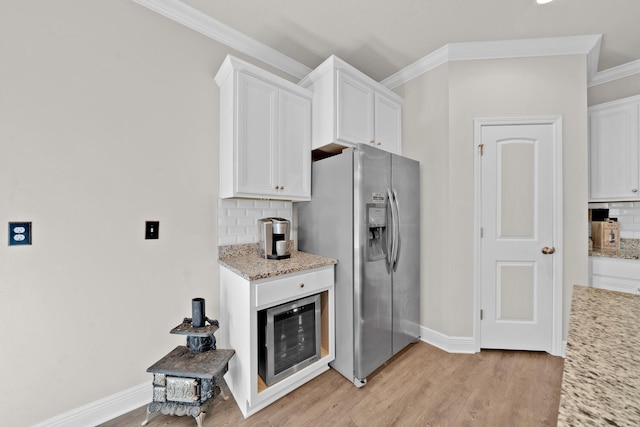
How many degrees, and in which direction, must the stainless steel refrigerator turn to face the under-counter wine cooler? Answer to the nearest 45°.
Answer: approximately 90° to its right

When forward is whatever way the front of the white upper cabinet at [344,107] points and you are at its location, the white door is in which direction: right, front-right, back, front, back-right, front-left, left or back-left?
front-left

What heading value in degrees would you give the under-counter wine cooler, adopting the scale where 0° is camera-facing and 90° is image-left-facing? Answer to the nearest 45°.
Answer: approximately 315°

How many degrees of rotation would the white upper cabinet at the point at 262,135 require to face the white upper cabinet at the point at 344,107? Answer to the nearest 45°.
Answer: approximately 45° to its left

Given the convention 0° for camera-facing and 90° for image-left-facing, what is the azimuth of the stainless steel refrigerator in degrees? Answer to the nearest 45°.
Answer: approximately 315°

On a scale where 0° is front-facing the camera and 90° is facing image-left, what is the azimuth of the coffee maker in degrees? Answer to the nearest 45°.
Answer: approximately 315°
